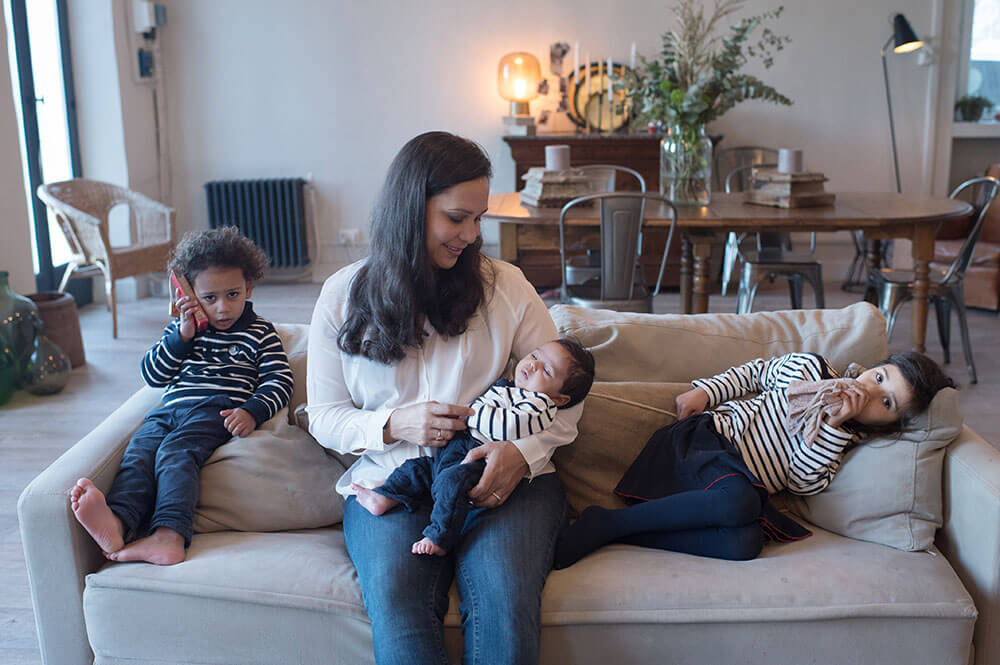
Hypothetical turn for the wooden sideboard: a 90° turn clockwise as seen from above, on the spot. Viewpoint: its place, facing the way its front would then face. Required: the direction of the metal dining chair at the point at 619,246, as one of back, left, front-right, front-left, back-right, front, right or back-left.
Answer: left

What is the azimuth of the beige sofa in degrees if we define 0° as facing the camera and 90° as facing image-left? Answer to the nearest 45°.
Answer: approximately 0°

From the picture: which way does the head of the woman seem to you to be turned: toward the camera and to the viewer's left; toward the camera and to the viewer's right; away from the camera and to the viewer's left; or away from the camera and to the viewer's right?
toward the camera and to the viewer's right

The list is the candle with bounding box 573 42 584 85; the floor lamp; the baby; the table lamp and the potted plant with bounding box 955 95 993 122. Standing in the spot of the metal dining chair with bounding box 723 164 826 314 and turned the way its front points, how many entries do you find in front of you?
1

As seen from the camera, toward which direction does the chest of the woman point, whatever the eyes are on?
toward the camera

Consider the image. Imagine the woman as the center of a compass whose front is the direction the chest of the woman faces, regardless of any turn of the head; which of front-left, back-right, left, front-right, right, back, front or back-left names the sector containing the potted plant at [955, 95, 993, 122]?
back-left

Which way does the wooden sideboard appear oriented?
toward the camera

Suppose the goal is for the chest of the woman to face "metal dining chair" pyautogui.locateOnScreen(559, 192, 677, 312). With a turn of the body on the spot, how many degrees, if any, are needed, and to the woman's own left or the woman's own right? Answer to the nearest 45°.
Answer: approximately 180°

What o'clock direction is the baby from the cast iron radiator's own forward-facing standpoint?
The baby is roughly at 12 o'clock from the cast iron radiator.

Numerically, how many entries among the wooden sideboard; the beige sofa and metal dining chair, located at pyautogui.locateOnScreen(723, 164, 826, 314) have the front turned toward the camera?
3

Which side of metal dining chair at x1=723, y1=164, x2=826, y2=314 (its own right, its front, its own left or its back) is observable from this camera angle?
front

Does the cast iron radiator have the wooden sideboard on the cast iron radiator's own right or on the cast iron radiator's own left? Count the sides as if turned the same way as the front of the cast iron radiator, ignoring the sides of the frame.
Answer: on the cast iron radiator's own left

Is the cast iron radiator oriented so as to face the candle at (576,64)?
no

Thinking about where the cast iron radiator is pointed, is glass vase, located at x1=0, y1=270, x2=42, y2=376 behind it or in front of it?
in front

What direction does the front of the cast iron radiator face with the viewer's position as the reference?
facing the viewer

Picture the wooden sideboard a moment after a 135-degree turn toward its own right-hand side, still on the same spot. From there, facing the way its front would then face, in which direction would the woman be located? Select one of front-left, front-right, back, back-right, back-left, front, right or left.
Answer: back-left
